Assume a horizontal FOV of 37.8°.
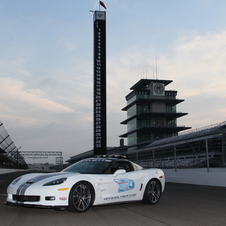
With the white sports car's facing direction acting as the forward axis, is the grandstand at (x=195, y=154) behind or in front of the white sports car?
behind

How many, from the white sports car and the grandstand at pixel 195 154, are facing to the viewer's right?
0

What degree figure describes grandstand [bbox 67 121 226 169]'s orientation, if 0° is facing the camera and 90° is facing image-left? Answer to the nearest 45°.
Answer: approximately 45°

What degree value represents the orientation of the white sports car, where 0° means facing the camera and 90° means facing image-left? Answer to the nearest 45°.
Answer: approximately 45°

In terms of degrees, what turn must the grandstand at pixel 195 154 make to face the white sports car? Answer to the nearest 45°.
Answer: approximately 45° to its left
